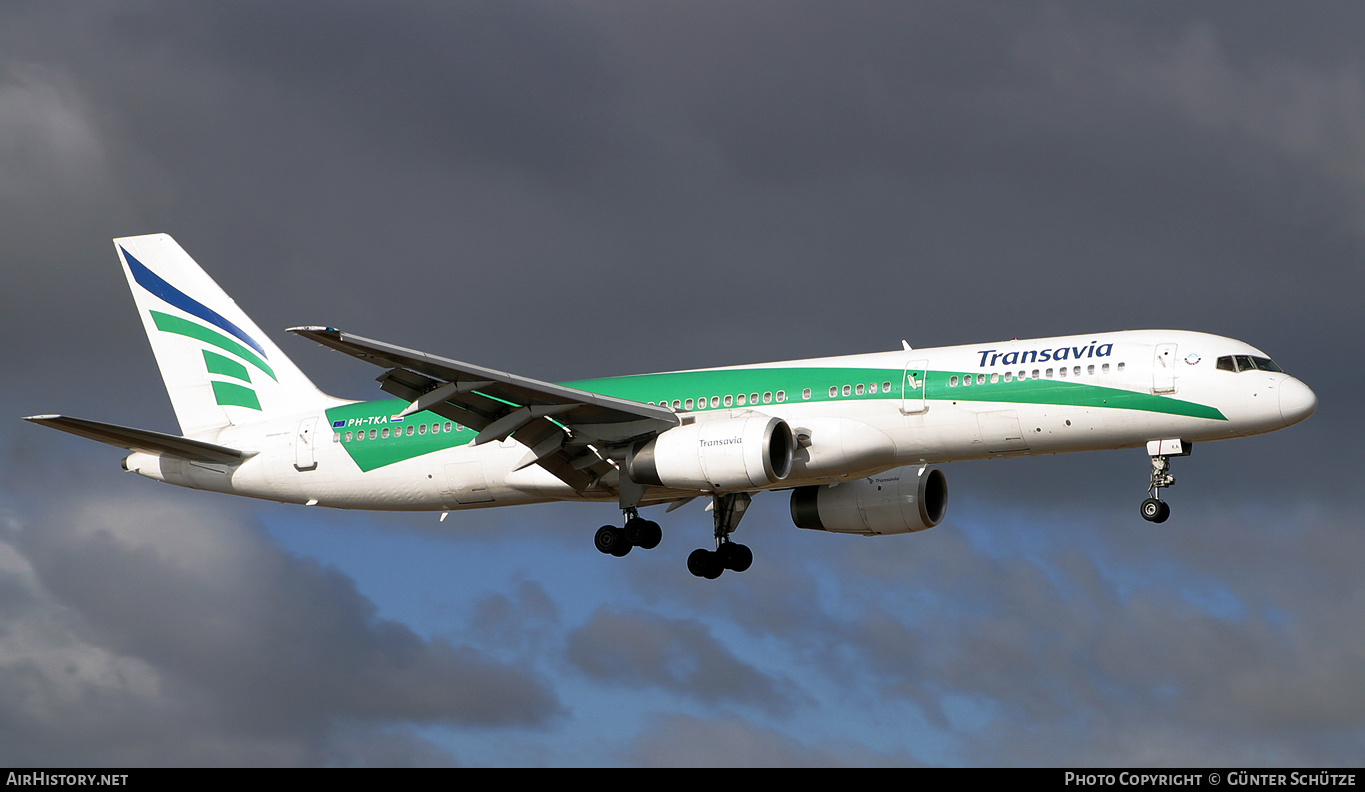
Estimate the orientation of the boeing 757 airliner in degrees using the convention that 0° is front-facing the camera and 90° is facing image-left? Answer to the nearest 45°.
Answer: approximately 315°
